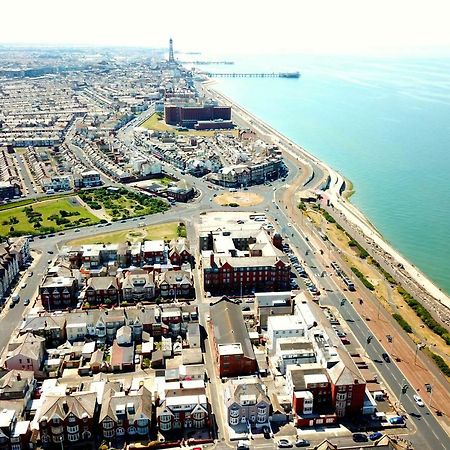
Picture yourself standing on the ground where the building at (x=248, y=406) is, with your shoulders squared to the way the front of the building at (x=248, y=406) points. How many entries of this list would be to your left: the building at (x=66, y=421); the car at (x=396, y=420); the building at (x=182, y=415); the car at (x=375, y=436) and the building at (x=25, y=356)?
2

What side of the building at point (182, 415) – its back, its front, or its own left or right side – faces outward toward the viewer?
front

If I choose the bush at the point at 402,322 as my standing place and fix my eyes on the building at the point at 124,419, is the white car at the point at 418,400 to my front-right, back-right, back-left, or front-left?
front-left

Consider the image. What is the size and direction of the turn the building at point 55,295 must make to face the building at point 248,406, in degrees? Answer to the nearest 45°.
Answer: approximately 45° to its left

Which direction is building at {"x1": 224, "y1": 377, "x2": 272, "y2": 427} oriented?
toward the camera

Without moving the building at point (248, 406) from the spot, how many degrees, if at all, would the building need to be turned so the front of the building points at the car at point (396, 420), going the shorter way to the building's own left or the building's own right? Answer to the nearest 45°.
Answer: approximately 90° to the building's own left

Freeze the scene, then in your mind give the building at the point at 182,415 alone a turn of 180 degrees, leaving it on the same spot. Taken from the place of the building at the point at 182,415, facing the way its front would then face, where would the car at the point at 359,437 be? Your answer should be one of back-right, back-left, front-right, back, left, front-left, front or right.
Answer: right

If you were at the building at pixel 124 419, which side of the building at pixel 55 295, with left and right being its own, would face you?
front

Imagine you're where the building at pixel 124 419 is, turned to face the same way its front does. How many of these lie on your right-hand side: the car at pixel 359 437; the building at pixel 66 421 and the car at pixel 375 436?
1

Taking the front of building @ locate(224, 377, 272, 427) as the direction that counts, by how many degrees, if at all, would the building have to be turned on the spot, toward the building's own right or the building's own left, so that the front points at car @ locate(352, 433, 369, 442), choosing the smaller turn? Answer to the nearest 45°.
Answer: approximately 90° to the building's own left
